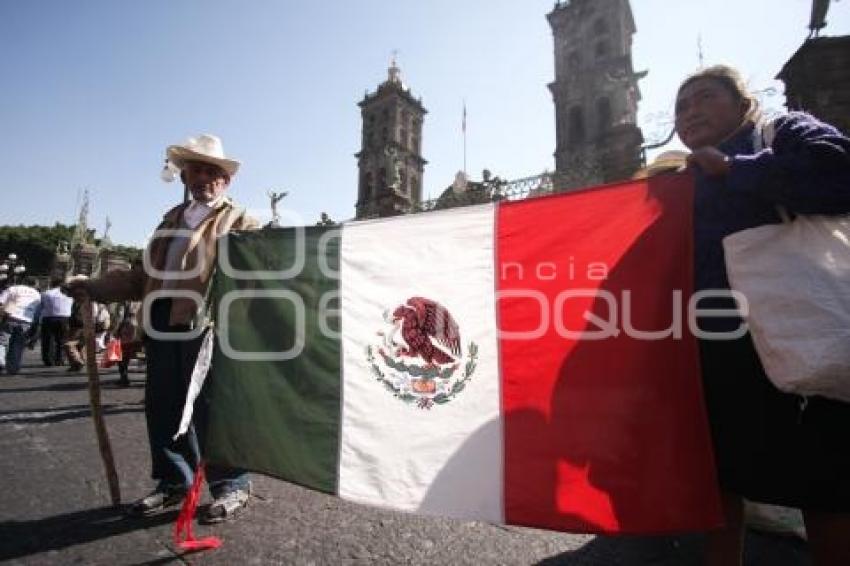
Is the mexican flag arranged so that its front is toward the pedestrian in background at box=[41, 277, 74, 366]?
no

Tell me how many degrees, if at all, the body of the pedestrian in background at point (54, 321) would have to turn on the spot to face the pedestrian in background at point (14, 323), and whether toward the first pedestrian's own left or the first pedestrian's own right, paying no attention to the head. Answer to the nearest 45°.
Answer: approximately 135° to the first pedestrian's own left

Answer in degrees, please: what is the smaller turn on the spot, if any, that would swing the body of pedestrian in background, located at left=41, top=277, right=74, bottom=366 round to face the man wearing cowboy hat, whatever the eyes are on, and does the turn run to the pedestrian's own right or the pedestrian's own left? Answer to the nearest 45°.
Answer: approximately 180°

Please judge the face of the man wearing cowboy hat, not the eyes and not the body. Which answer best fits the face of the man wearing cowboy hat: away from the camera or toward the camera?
toward the camera

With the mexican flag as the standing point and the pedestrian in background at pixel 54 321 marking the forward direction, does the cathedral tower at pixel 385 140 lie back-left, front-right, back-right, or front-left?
front-right

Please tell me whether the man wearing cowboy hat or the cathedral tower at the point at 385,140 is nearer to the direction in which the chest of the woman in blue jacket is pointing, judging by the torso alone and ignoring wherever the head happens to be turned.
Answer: the man wearing cowboy hat

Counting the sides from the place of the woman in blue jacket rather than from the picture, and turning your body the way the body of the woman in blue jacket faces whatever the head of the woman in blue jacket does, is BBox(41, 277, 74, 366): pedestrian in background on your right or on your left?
on your right

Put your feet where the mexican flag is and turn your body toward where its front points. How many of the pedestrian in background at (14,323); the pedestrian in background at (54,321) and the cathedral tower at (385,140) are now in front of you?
0

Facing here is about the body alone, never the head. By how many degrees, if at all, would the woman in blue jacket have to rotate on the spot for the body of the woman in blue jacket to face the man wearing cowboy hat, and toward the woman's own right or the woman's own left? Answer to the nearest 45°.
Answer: approximately 45° to the woman's own right

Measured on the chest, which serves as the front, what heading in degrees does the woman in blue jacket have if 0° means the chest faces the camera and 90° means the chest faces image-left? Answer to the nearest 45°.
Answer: approximately 45°

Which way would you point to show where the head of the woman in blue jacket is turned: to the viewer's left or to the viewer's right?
to the viewer's left

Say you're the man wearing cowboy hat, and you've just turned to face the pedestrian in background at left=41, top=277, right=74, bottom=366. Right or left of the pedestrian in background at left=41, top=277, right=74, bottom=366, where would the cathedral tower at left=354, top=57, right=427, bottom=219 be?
right

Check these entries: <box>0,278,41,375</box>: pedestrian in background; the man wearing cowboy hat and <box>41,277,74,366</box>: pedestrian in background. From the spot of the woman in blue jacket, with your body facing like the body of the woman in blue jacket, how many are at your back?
0

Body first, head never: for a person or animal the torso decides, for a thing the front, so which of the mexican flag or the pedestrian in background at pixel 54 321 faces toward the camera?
the mexican flag

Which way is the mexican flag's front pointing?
toward the camera
